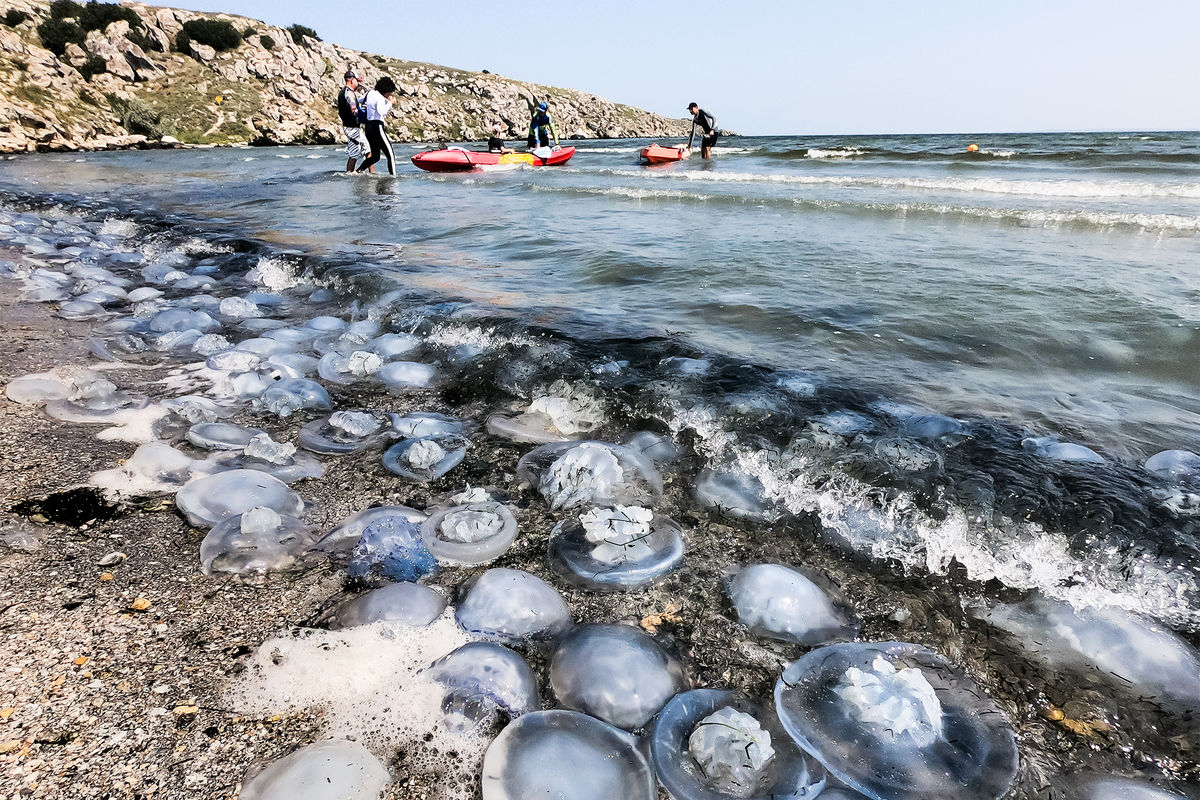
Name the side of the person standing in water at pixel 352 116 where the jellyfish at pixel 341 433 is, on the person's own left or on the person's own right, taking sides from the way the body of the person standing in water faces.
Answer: on the person's own right

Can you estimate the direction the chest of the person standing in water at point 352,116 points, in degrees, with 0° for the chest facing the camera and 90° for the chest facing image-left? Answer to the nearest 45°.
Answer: approximately 270°

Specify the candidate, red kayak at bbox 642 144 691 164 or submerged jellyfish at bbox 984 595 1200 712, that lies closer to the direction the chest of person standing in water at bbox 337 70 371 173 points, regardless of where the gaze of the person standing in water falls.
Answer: the red kayak

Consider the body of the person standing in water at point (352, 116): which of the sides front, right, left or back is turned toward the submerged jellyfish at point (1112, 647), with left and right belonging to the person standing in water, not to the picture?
right

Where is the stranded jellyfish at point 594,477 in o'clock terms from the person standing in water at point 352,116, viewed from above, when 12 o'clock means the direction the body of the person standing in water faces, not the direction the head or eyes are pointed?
The stranded jellyfish is roughly at 3 o'clock from the person standing in water.

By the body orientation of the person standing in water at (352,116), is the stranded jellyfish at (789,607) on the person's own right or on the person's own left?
on the person's own right

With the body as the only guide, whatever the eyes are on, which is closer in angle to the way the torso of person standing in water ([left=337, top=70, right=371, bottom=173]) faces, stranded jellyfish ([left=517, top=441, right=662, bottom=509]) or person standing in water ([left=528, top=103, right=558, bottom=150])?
the person standing in water

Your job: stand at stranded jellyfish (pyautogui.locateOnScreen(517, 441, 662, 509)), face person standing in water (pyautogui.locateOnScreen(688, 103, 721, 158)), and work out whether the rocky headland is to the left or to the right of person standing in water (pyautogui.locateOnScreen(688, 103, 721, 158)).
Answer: left

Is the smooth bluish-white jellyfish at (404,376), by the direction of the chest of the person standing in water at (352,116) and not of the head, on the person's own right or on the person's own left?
on the person's own right

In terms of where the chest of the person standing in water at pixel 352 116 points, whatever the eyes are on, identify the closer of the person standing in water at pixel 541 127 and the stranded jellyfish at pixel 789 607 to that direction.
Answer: the person standing in water
